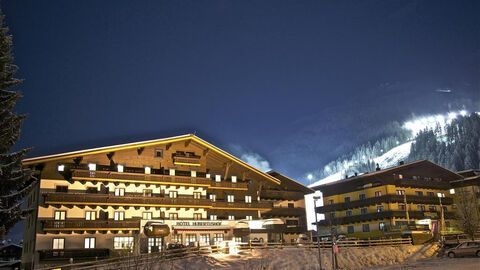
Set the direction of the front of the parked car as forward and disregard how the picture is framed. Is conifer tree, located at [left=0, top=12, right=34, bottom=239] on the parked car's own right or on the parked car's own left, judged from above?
on the parked car's own left

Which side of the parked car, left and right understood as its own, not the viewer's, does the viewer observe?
left
